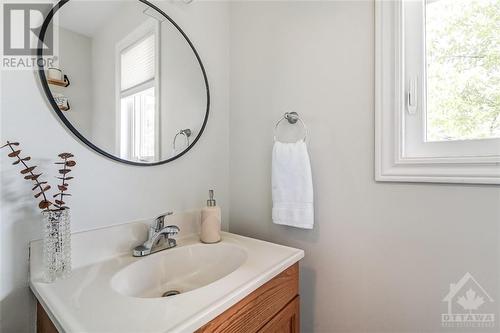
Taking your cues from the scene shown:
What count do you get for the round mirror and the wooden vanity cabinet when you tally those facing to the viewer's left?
0

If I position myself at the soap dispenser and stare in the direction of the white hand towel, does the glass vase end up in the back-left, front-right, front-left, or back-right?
back-right

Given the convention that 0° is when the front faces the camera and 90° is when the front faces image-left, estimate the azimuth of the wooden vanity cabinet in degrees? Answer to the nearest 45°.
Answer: approximately 315°

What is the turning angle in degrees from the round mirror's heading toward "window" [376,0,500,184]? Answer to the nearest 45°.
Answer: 0° — it already faces it

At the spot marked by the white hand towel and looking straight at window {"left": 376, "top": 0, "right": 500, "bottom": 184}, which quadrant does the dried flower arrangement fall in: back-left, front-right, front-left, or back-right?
back-right

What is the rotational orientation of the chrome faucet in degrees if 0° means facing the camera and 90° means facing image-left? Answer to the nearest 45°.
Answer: approximately 315°
